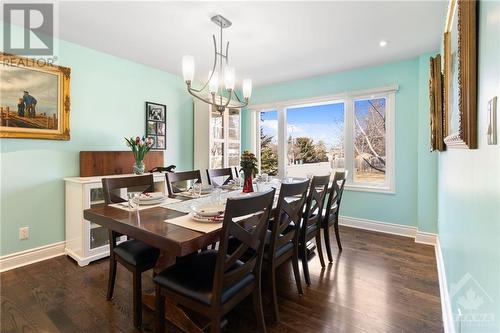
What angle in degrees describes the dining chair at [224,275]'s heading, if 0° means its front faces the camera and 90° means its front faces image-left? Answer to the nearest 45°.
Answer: approximately 135°

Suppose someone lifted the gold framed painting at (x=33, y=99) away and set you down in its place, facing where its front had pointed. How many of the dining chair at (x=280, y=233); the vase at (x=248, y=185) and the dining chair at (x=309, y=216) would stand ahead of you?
3

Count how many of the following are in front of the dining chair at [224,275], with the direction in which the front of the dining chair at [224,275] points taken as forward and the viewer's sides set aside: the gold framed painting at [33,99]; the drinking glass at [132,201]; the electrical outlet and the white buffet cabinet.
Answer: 4

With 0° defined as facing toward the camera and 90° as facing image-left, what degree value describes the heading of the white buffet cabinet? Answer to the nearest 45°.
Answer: approximately 315°

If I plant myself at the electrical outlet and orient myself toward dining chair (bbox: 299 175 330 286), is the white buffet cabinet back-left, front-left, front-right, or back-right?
front-left

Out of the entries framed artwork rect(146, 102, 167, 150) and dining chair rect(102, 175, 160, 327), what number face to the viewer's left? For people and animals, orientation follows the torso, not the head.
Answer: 0

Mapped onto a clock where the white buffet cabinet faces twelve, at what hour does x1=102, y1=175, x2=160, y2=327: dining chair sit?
The dining chair is roughly at 1 o'clock from the white buffet cabinet.

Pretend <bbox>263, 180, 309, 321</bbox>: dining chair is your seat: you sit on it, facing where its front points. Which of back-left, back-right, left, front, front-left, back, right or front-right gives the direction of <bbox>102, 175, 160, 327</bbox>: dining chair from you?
front-left

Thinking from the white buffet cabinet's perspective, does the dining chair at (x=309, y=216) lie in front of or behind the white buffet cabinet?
in front

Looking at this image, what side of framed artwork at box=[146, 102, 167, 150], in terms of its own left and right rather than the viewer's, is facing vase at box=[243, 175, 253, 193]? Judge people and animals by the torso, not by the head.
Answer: front

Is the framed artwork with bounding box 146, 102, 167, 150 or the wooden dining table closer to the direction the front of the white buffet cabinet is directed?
the wooden dining table

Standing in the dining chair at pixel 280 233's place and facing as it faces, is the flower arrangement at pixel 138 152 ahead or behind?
ahead

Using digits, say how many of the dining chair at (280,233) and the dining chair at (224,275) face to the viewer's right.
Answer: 0

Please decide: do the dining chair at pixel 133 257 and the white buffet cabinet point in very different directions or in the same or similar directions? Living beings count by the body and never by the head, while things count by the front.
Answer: same or similar directions

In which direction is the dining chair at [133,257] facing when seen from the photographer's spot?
facing the viewer and to the right of the viewer

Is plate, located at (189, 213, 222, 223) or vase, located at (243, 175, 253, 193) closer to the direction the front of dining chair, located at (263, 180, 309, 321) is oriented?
the vase

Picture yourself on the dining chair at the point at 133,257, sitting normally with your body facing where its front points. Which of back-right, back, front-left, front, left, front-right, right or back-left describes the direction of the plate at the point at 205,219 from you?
front

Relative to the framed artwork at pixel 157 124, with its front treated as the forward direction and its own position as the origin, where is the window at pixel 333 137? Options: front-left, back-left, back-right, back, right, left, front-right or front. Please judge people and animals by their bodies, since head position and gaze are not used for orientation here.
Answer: front-left

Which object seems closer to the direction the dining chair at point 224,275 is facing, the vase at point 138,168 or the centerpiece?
the vase
